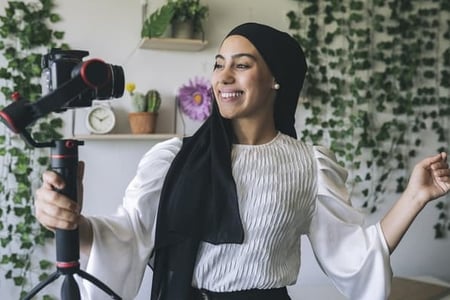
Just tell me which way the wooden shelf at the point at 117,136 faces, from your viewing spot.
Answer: facing the viewer

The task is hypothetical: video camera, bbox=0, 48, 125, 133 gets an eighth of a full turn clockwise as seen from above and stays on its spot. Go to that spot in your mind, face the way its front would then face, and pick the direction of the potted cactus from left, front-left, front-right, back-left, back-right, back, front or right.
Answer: back-left

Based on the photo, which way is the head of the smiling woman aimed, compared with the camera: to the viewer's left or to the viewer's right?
to the viewer's left

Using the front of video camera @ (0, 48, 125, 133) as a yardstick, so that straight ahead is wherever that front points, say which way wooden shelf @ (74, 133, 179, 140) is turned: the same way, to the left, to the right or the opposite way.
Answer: to the right

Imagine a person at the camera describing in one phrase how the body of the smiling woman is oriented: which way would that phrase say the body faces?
toward the camera

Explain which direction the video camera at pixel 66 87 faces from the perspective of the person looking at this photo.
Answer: facing to the right of the viewer

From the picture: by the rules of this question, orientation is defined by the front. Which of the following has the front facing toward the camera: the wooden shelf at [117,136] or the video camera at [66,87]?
the wooden shelf

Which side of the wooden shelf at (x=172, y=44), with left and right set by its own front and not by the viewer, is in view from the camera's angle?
front

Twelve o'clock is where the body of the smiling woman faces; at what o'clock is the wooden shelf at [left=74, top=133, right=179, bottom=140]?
The wooden shelf is roughly at 5 o'clock from the smiling woman.

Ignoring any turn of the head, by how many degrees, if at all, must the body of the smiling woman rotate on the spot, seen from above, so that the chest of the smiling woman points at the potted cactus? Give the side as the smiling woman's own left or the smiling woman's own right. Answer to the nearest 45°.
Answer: approximately 180°
